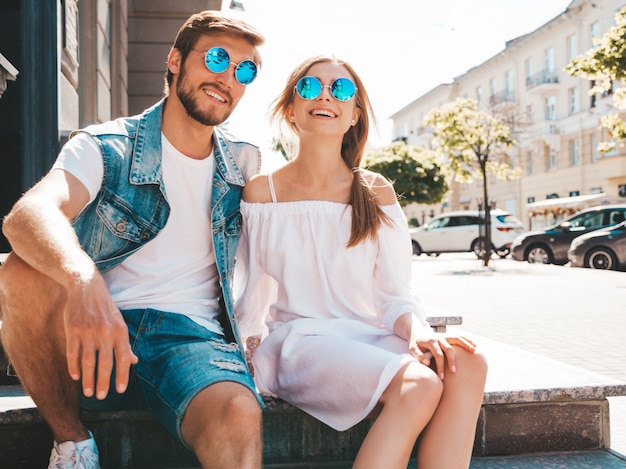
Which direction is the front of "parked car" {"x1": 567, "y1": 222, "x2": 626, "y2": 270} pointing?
to the viewer's left

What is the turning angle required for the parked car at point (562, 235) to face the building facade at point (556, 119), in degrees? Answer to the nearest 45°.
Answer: approximately 90° to its right

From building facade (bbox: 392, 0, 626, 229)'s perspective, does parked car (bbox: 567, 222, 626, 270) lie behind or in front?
in front

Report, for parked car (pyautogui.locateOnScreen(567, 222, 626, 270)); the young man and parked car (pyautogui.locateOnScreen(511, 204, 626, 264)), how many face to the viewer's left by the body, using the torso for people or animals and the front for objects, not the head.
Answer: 2

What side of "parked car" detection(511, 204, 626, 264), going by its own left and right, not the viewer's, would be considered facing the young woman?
left

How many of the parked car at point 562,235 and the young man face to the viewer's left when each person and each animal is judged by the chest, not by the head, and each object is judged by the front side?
1

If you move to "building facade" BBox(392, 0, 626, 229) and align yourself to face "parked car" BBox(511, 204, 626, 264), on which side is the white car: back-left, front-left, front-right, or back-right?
front-right

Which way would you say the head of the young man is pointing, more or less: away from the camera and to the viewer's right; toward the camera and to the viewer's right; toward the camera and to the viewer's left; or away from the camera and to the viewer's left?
toward the camera and to the viewer's right

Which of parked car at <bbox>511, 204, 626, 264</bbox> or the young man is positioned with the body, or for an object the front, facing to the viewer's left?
the parked car

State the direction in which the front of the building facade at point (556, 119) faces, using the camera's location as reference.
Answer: facing the viewer and to the left of the viewer

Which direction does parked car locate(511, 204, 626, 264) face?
to the viewer's left

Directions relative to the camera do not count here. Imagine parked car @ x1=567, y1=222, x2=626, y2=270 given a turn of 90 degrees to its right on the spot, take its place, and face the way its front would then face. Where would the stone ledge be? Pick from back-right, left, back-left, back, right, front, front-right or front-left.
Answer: back

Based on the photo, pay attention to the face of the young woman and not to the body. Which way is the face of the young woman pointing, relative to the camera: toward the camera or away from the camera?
toward the camera
